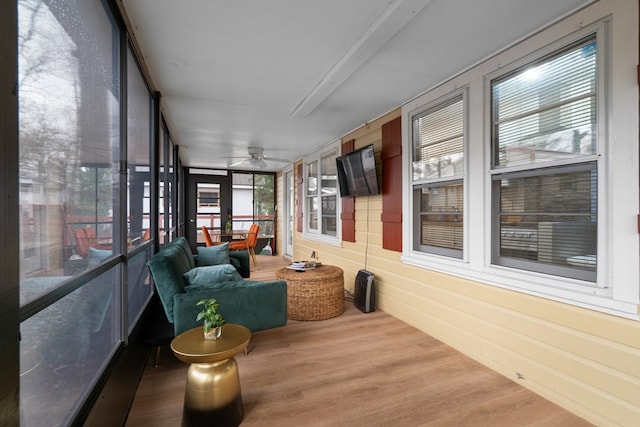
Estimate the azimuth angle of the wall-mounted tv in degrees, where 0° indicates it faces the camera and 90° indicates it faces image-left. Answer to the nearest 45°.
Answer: approximately 45°

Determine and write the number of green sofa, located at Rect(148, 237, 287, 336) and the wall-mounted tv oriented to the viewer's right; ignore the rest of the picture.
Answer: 1

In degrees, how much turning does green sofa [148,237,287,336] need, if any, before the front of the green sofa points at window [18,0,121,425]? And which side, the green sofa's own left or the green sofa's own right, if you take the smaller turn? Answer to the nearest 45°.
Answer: approximately 135° to the green sofa's own right

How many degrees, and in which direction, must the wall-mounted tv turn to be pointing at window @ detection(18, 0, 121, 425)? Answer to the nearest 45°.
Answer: approximately 45° to its left

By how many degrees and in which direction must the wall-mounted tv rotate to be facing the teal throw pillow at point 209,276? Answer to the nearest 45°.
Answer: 0° — it already faces it

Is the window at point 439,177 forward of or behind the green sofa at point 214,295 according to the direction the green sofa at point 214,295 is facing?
forward

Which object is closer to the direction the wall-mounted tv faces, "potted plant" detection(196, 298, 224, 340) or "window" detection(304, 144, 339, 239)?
the potted plant

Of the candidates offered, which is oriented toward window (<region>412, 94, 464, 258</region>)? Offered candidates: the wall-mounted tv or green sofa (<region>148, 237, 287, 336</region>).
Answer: the green sofa

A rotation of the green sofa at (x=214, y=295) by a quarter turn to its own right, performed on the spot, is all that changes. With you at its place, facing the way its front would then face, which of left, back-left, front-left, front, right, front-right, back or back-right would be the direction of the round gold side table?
front

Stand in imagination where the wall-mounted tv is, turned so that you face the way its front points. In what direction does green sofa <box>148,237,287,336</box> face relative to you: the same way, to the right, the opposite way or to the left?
the opposite way

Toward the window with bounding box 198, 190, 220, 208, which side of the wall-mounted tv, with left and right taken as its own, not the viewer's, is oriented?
right

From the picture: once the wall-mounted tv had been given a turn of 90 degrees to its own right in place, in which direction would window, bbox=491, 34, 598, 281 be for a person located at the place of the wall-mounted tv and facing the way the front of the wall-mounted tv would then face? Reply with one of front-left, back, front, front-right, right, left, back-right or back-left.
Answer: back

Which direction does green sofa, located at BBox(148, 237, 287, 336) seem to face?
to the viewer's right

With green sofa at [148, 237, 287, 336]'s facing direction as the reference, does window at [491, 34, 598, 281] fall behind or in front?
in front
